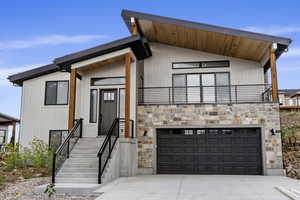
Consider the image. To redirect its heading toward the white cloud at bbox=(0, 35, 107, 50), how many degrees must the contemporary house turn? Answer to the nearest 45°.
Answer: approximately 135° to its right

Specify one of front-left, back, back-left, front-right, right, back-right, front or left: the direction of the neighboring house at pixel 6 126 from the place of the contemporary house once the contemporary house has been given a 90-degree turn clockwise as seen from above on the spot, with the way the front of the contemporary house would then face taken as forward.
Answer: front-right

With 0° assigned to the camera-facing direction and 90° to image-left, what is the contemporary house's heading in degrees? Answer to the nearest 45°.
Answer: approximately 0°
